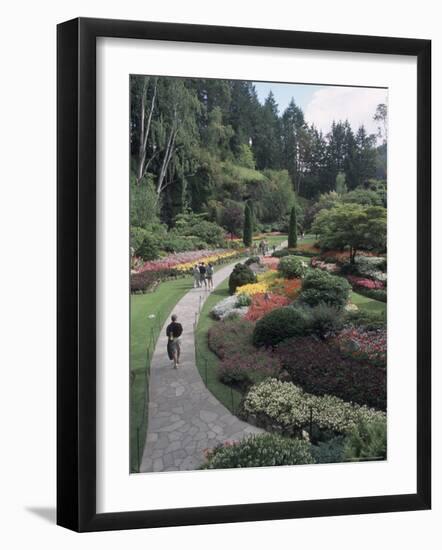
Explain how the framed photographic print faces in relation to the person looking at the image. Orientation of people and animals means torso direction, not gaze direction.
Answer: facing the viewer and to the right of the viewer
